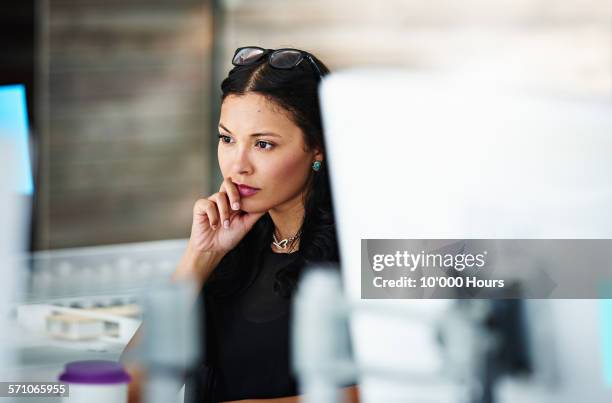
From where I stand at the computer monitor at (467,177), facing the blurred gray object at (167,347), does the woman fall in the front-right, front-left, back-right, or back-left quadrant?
front-right

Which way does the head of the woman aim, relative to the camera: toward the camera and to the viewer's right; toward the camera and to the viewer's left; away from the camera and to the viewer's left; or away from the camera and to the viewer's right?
toward the camera and to the viewer's left
